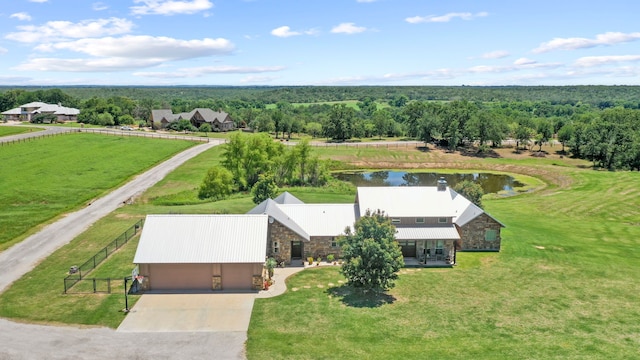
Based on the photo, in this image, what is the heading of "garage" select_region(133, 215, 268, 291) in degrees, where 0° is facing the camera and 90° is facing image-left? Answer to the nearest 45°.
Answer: approximately 0°

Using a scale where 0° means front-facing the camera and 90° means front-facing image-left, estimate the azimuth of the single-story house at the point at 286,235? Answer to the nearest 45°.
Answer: approximately 0°

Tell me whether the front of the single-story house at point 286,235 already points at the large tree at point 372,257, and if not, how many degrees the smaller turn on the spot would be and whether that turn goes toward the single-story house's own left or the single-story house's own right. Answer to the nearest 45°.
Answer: approximately 45° to the single-story house's own left

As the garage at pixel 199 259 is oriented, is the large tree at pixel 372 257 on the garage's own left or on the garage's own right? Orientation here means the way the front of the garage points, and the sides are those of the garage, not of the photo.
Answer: on the garage's own left
